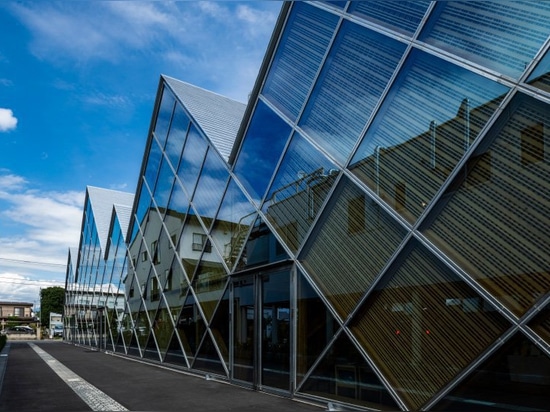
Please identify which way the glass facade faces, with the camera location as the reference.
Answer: facing the viewer and to the left of the viewer
